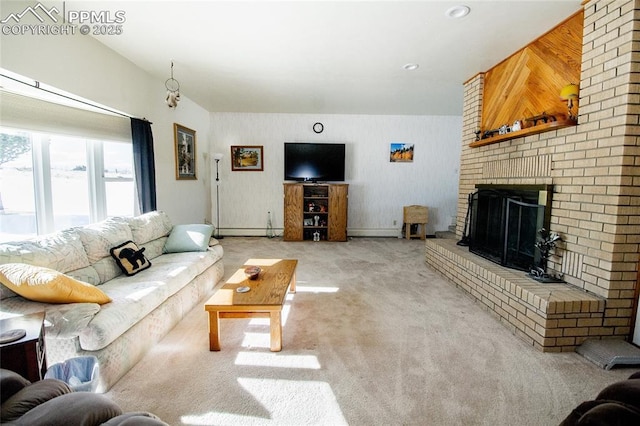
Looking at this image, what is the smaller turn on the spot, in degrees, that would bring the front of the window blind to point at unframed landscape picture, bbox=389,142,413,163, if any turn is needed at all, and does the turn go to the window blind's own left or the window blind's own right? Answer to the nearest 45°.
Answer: approximately 45° to the window blind's own left

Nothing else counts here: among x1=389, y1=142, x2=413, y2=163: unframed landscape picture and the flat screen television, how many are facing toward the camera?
2

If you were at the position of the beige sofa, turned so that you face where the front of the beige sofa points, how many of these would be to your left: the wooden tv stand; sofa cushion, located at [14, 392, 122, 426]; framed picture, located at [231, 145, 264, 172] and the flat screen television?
3

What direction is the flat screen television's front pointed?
toward the camera

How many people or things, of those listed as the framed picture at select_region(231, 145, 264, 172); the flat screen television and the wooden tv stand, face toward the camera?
3

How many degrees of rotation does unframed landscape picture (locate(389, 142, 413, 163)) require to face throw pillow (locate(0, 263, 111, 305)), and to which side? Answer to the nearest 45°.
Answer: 0° — it already faces it

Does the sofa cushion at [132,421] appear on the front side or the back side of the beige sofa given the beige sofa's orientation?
on the front side

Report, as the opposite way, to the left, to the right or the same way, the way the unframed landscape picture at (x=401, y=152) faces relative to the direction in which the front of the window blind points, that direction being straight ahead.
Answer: to the right

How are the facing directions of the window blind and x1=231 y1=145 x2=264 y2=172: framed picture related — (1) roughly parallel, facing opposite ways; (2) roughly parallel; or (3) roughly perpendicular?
roughly perpendicular

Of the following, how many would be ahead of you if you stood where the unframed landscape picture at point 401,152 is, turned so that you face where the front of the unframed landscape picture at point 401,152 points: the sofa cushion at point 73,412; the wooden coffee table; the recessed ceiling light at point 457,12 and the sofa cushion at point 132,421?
4

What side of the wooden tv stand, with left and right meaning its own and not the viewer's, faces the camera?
front

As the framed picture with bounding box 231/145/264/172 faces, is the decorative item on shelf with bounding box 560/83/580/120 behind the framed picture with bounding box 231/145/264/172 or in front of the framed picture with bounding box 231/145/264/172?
in front

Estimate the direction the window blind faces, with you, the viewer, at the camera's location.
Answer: facing the viewer and to the right of the viewer

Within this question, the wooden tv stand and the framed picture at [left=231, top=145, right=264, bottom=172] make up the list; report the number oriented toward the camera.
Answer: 2

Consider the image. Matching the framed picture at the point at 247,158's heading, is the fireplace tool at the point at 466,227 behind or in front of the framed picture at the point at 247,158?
in front

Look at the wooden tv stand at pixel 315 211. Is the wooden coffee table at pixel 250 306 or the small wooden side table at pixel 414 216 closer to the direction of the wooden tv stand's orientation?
the wooden coffee table

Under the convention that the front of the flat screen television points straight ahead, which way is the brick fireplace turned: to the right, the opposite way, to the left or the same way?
to the right

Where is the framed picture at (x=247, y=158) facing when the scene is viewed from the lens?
facing the viewer
